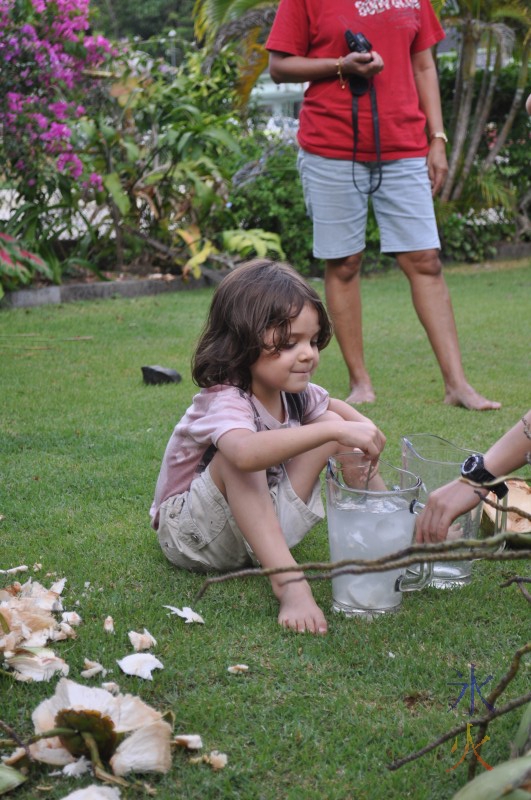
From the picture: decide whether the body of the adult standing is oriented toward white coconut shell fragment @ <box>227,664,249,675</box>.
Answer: yes

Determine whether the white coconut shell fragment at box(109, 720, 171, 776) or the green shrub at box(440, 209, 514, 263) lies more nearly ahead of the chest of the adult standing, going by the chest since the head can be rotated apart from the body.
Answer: the white coconut shell fragment

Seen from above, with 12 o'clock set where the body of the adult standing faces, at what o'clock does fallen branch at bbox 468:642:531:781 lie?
The fallen branch is roughly at 12 o'clock from the adult standing.

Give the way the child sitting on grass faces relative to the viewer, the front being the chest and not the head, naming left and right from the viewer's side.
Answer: facing the viewer and to the right of the viewer

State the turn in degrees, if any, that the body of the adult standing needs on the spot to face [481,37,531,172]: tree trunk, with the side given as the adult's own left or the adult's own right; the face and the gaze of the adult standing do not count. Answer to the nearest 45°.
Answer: approximately 180°

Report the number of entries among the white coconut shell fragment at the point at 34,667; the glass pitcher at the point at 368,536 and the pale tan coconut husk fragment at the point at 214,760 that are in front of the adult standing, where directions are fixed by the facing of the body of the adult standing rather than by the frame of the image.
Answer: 3

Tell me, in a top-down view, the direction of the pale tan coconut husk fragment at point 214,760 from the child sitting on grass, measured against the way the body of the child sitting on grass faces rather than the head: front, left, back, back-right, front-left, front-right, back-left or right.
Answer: front-right

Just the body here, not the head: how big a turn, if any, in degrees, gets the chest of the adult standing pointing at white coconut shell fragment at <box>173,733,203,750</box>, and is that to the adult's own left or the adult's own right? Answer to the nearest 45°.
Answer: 0° — they already face it

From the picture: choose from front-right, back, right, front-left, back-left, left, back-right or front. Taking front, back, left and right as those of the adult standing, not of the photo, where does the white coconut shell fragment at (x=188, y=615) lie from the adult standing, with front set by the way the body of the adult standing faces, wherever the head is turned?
front

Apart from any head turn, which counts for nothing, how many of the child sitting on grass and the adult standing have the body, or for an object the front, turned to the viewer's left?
0

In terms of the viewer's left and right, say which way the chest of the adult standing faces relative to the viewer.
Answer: facing the viewer

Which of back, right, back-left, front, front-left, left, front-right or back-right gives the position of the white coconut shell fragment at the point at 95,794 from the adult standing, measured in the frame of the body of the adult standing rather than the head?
front

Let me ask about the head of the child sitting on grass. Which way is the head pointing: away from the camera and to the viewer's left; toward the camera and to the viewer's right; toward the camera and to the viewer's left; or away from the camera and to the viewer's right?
toward the camera and to the viewer's right

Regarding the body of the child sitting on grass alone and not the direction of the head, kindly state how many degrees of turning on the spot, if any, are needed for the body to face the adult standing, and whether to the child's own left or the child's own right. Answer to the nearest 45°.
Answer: approximately 135° to the child's own left

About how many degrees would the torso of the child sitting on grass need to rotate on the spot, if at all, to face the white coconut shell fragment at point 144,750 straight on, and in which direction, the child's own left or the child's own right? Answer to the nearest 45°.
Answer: approximately 45° to the child's own right
